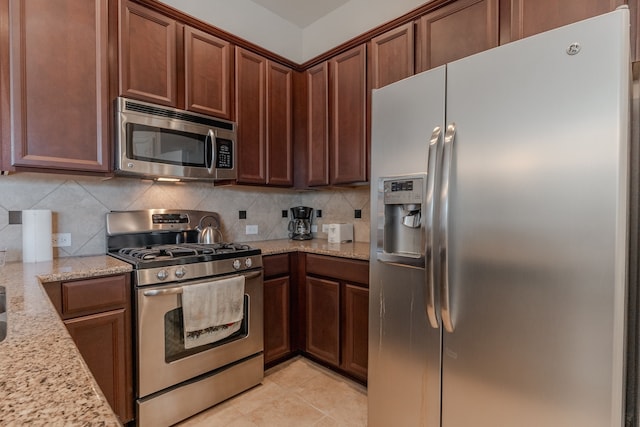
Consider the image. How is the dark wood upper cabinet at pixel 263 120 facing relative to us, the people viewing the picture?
facing the viewer and to the right of the viewer

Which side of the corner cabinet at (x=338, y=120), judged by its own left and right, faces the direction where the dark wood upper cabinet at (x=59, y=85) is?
front

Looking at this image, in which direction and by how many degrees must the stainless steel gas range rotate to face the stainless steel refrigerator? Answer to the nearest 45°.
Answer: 0° — it already faces it

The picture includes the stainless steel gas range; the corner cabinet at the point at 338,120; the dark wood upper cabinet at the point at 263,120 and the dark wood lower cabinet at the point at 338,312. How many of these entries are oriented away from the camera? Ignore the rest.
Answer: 0

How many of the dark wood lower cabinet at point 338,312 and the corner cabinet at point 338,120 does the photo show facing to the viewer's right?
0

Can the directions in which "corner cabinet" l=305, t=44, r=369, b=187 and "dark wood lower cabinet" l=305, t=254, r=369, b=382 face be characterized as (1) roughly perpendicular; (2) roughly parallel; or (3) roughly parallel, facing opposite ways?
roughly parallel

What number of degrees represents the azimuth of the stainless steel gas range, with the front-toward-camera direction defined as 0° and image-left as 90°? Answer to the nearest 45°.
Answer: approximately 315°

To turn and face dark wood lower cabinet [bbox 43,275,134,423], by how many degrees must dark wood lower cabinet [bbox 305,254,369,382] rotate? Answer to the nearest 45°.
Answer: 0° — it already faces it

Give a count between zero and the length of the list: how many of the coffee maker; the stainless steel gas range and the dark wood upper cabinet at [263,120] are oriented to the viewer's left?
0

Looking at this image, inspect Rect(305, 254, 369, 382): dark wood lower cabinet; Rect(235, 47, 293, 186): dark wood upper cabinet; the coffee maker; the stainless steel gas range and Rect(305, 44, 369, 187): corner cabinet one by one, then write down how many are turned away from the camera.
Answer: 0

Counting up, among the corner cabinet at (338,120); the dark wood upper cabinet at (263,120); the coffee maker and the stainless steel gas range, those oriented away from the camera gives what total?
0

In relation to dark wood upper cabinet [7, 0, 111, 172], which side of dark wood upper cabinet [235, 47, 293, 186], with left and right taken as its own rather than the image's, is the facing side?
right

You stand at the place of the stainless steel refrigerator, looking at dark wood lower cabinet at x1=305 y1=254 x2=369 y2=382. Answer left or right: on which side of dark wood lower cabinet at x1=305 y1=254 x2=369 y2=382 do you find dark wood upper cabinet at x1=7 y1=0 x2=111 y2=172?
left

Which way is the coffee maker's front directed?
toward the camera
